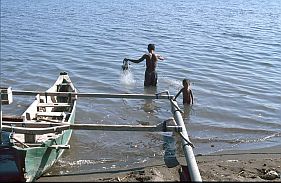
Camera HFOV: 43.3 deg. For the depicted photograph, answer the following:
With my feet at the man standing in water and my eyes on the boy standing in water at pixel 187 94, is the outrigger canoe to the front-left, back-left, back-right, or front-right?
front-right

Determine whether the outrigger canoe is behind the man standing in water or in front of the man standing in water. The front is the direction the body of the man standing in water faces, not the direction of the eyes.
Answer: behind

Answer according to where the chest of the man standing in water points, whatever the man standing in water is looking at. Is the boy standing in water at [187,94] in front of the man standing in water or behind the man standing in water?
behind

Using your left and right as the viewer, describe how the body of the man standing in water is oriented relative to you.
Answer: facing away from the viewer
